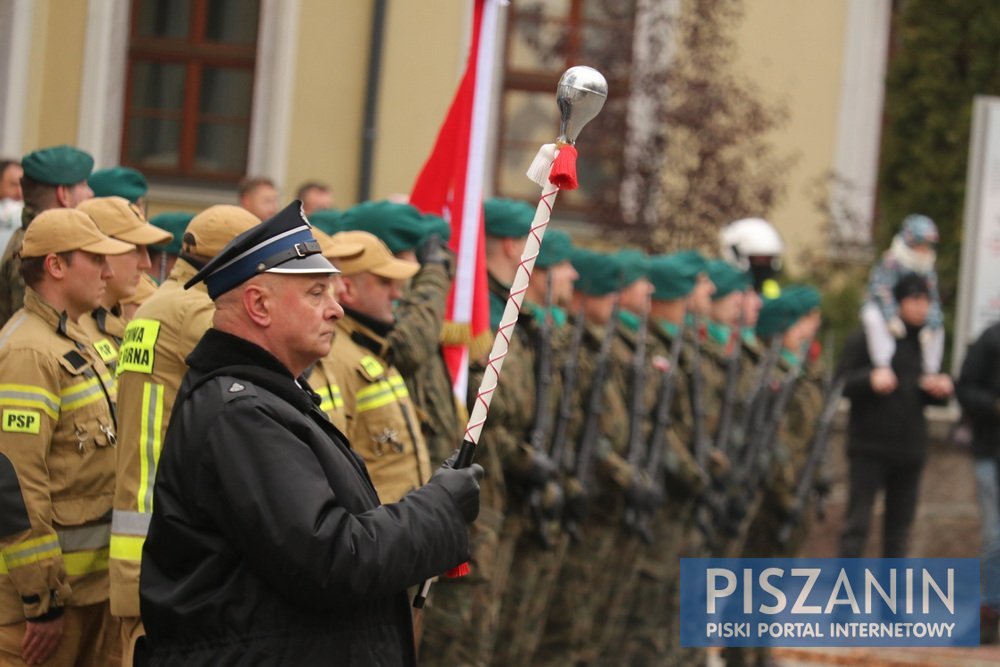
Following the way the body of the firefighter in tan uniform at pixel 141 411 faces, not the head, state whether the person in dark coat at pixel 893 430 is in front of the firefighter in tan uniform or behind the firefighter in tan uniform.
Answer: in front

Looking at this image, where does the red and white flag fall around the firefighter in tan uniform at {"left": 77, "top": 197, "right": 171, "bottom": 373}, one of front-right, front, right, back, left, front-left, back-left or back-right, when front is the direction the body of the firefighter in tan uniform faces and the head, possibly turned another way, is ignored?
front-left

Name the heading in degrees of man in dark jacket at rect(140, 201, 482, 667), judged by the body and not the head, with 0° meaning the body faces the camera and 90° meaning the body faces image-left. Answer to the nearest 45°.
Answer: approximately 270°

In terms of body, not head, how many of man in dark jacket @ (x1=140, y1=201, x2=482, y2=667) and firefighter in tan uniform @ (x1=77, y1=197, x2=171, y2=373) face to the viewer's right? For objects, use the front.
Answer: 2

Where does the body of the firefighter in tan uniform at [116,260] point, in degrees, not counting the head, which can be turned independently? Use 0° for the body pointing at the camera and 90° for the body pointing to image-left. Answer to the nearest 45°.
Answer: approximately 270°

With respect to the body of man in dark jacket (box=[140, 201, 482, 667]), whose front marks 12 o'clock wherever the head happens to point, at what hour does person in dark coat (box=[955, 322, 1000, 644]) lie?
The person in dark coat is roughly at 10 o'clock from the man in dark jacket.

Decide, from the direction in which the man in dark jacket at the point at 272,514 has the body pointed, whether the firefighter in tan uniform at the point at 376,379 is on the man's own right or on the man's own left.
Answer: on the man's own left

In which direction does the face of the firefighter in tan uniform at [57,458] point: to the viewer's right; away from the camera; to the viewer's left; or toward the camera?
to the viewer's right

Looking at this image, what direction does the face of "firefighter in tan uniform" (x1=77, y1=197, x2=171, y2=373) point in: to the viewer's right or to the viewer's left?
to the viewer's right

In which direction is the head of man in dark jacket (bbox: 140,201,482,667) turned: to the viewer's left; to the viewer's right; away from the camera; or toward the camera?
to the viewer's right

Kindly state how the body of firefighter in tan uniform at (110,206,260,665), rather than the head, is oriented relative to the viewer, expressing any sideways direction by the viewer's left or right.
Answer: facing away from the viewer and to the right of the viewer

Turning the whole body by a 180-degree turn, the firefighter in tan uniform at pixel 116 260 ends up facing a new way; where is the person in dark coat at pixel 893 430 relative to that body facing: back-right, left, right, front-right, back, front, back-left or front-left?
back-right

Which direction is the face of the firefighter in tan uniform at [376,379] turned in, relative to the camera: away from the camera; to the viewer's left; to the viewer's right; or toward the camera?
to the viewer's right
